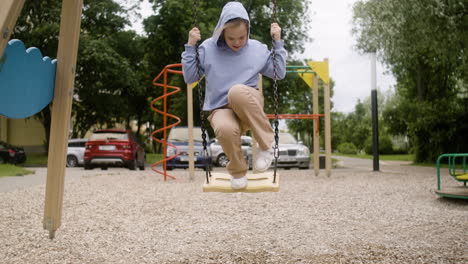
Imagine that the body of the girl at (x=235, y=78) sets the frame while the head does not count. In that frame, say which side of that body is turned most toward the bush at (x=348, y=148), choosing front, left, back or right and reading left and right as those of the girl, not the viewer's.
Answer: back

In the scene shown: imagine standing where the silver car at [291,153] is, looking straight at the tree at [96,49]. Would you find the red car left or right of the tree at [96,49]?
left

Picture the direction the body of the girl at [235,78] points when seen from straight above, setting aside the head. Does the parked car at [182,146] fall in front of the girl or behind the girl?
behind

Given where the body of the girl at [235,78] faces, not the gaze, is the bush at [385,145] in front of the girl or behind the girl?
behind

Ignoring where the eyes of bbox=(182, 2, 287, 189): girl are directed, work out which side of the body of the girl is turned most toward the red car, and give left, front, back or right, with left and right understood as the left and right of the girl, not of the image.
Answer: back

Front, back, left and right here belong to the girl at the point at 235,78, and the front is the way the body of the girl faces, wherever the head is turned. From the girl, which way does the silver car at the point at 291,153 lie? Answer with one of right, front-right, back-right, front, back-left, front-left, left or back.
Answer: back

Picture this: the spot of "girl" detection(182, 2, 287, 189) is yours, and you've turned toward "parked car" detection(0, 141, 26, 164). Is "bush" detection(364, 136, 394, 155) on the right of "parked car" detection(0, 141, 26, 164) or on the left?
right

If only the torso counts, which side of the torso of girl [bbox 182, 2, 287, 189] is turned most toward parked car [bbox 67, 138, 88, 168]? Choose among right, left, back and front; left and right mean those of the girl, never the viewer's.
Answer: back

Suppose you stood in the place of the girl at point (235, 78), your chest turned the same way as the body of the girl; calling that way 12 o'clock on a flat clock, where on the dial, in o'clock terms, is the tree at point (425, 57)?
The tree is roughly at 7 o'clock from the girl.

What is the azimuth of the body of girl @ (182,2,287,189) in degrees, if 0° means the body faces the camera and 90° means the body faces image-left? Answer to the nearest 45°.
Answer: approximately 0°
